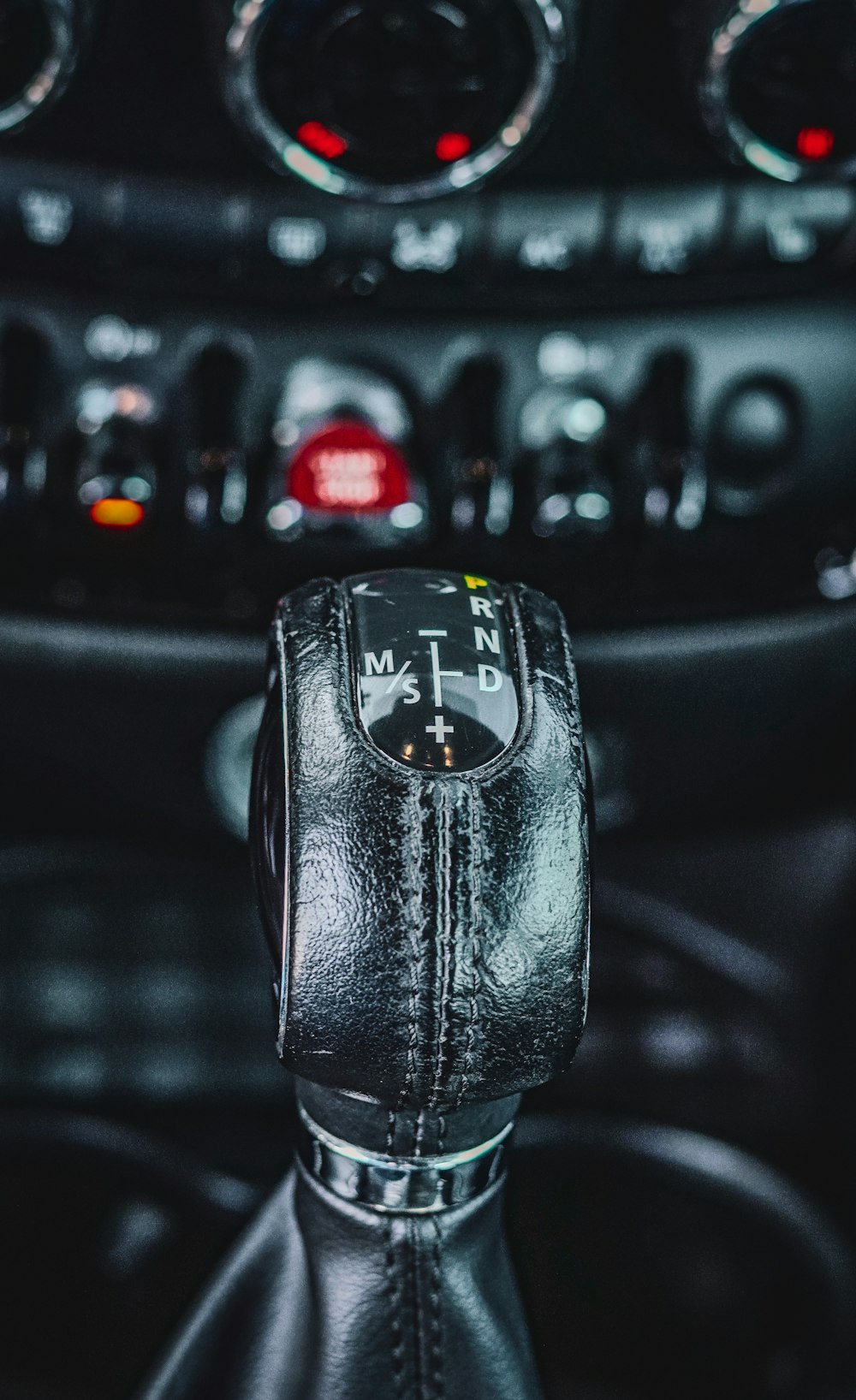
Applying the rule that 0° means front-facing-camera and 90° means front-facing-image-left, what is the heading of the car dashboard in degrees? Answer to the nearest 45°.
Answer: approximately 0°
